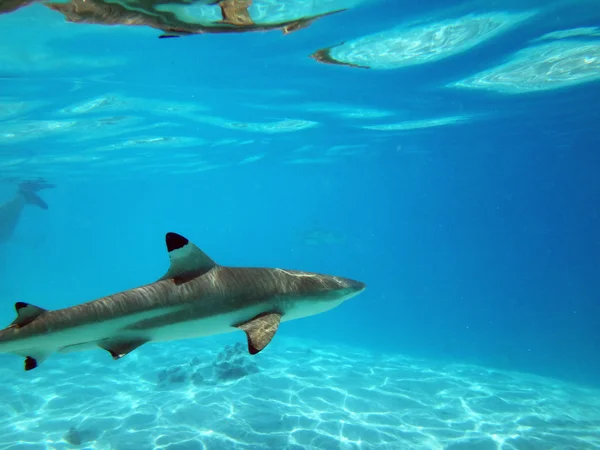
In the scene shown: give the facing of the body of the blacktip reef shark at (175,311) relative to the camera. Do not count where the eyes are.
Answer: to the viewer's right
